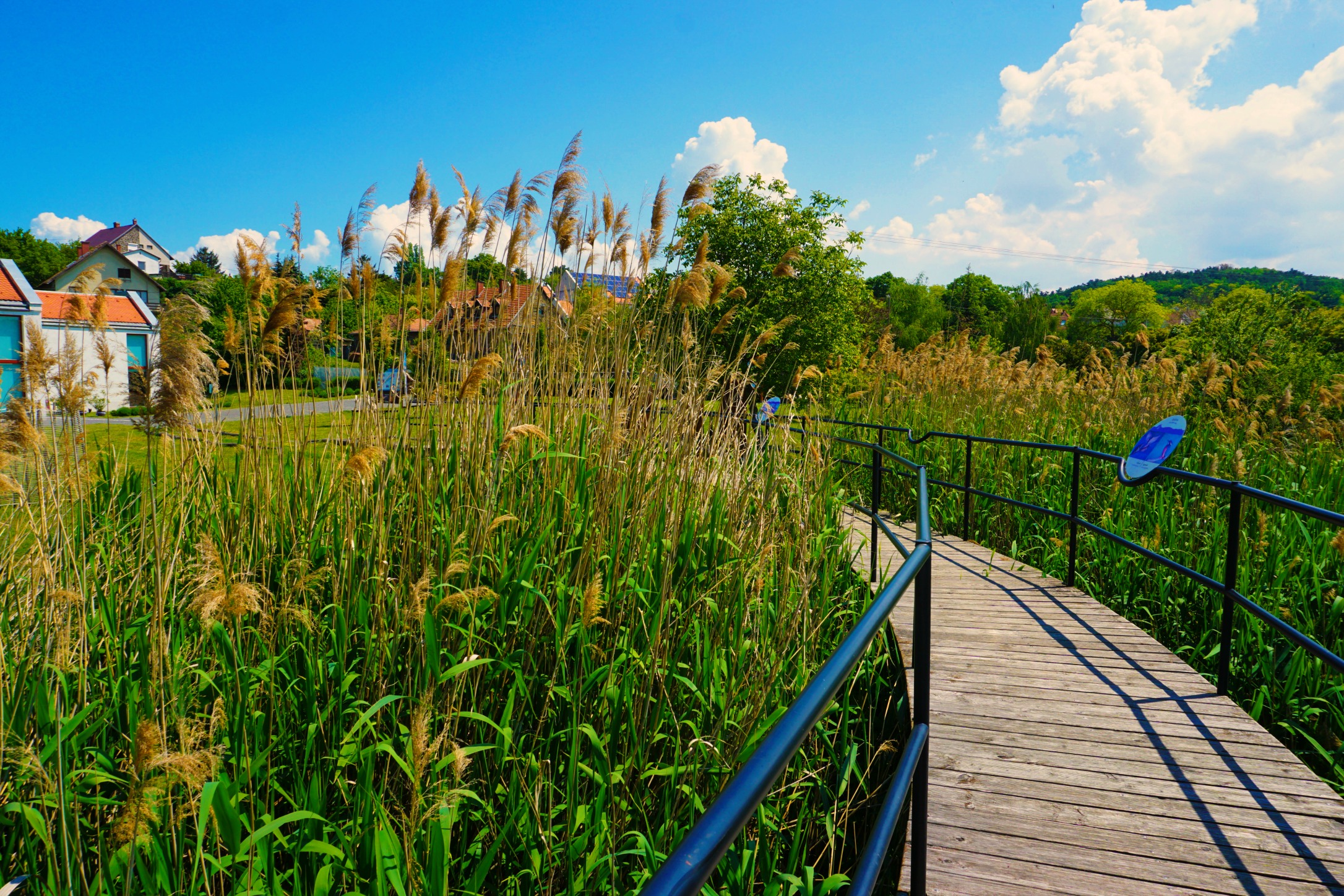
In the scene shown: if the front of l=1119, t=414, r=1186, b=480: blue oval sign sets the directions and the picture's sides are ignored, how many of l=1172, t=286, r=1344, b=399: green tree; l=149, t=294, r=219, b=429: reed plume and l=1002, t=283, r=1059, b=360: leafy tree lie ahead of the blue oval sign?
1

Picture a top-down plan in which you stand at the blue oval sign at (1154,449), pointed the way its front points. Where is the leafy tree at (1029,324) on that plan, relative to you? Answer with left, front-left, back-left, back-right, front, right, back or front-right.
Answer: back-right

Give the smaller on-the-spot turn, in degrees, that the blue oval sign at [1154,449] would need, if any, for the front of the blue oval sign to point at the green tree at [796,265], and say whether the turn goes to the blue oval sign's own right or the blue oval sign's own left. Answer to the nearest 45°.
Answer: approximately 90° to the blue oval sign's own right

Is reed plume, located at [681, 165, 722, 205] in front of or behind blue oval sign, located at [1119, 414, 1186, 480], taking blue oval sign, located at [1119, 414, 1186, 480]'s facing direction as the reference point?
in front

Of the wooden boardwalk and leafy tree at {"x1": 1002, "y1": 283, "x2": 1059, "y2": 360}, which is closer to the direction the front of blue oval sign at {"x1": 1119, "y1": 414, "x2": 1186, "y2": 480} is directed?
the wooden boardwalk

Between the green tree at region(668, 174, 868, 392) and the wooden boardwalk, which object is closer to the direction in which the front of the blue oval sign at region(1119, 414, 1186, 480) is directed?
the wooden boardwalk

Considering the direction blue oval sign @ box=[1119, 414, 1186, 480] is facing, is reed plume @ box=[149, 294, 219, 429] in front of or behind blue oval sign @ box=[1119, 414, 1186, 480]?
in front

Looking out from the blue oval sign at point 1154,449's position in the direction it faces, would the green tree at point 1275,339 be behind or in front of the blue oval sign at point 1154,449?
behind

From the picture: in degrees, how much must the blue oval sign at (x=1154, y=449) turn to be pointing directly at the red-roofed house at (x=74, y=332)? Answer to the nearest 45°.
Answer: approximately 45° to its right

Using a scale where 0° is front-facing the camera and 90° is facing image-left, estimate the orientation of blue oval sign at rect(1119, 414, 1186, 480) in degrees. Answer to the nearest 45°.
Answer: approximately 45°

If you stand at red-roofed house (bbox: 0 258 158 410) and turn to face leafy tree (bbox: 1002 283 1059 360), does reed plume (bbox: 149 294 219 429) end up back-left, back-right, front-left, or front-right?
back-right

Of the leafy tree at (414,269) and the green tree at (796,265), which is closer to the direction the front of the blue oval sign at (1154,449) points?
the leafy tree
